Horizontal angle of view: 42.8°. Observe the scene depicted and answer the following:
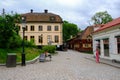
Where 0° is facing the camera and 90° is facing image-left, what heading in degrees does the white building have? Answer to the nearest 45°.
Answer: approximately 45°

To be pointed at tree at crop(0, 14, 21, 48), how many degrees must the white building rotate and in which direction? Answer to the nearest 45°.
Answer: approximately 45° to its right
